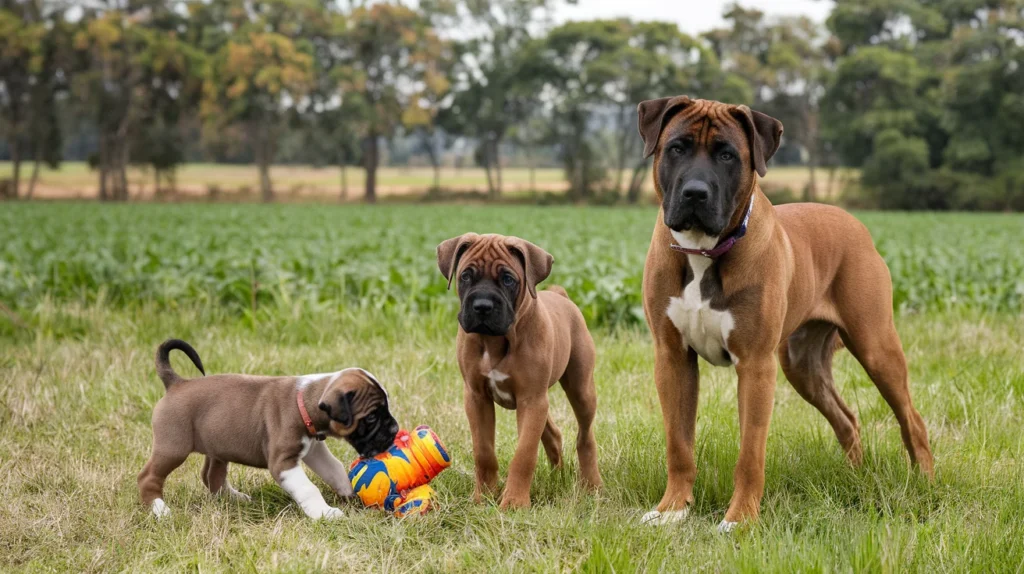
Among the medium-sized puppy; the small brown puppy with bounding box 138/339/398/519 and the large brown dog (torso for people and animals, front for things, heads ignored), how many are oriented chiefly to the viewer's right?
1

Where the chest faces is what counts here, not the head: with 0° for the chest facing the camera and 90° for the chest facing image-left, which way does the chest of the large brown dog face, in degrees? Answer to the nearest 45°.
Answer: approximately 45°

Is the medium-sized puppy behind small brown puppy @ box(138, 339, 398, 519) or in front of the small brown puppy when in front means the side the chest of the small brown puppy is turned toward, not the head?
in front

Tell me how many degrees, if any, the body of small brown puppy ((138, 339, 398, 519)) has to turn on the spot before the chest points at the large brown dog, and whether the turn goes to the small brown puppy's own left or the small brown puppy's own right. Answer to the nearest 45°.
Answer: approximately 45° to the small brown puppy's own right

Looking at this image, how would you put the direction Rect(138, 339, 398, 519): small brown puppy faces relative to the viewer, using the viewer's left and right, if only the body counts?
facing to the right of the viewer

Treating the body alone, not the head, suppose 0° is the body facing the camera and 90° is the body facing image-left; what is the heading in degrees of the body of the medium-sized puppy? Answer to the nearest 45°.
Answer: approximately 45°

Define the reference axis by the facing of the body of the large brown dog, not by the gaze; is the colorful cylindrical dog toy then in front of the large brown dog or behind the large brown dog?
in front
